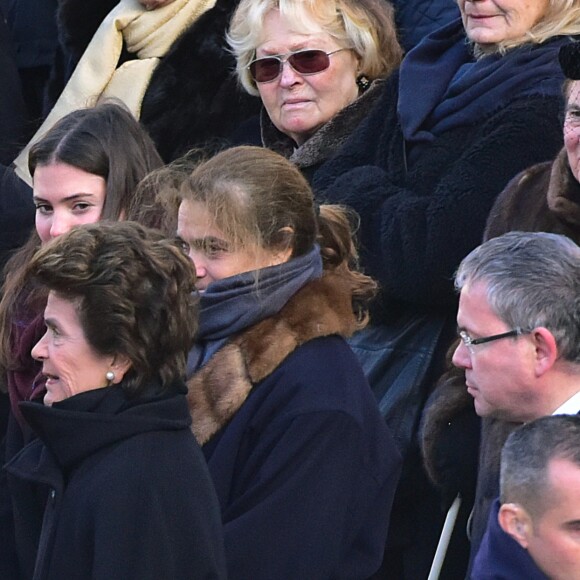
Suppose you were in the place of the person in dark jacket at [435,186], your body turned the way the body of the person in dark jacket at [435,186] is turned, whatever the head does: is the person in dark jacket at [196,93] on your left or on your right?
on your right

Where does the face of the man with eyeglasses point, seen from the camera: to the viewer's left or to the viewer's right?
to the viewer's left

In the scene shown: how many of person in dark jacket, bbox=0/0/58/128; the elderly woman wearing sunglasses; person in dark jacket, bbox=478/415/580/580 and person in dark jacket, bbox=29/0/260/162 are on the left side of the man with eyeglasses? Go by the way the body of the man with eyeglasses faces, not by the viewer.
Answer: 1

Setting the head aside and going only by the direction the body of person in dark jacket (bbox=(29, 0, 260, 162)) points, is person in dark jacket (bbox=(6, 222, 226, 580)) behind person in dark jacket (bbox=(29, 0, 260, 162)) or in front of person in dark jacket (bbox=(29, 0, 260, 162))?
in front

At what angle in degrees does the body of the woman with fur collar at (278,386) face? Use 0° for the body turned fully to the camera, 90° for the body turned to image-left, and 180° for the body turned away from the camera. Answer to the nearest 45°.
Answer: approximately 90°

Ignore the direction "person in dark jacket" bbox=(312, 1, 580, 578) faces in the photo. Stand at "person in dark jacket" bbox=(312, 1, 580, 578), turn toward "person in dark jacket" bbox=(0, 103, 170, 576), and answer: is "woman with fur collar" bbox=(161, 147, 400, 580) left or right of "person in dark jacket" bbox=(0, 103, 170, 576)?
left

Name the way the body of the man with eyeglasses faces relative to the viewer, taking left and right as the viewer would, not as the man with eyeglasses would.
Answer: facing to the left of the viewer

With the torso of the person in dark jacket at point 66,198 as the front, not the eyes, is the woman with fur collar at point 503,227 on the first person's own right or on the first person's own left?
on the first person's own left

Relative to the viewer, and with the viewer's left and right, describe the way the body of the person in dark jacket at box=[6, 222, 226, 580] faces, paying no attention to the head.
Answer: facing to the left of the viewer

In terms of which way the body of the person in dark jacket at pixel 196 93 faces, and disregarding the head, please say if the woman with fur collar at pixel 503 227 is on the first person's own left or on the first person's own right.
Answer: on the first person's own left

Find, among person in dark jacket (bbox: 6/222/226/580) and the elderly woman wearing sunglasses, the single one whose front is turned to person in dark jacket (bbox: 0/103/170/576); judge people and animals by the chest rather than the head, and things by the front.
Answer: the elderly woman wearing sunglasses
